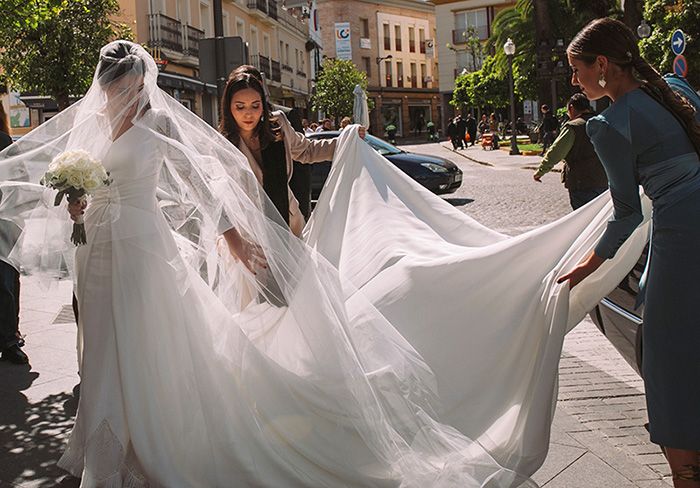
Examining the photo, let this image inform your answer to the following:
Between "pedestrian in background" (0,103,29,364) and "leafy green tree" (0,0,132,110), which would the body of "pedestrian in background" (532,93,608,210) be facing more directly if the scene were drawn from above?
the leafy green tree

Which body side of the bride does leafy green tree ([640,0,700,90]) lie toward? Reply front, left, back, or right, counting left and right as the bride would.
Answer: back

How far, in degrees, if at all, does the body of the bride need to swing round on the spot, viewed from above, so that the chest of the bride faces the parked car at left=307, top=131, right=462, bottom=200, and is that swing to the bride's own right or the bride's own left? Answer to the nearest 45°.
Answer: approximately 135° to the bride's own right

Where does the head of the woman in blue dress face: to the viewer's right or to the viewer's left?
to the viewer's left

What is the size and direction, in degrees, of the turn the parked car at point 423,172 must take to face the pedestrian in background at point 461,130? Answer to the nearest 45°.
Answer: approximately 135° to its left

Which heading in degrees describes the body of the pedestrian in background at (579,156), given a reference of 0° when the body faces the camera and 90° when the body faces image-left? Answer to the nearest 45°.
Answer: approximately 135°

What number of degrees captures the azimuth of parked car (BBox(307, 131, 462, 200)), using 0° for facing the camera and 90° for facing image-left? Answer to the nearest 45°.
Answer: approximately 315°

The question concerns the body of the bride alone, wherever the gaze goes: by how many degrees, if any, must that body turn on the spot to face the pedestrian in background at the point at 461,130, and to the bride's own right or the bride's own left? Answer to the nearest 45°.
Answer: approximately 135° to the bride's own right
